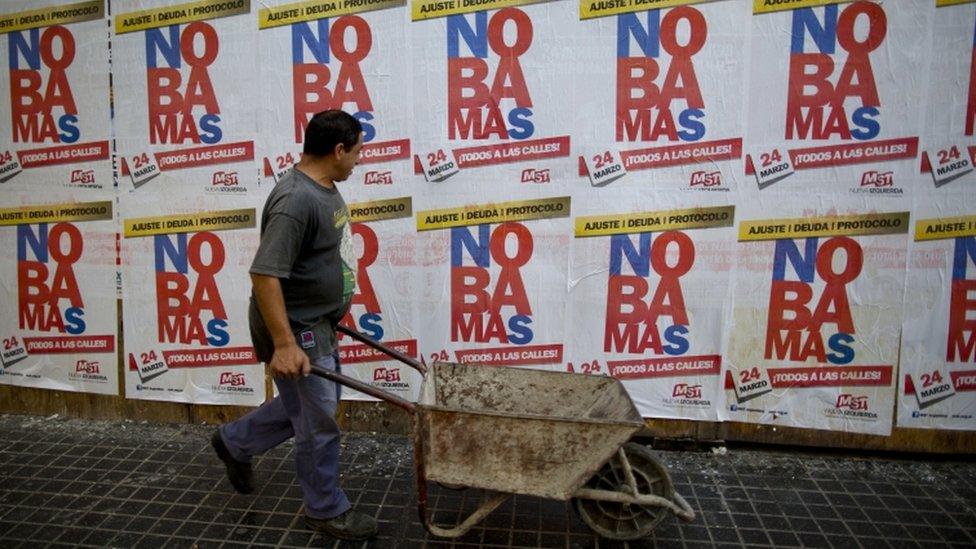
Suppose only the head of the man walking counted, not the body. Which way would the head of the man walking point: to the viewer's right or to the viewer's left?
to the viewer's right

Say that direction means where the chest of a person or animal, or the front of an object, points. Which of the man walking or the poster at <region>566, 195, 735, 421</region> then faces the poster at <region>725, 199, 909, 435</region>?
the man walking

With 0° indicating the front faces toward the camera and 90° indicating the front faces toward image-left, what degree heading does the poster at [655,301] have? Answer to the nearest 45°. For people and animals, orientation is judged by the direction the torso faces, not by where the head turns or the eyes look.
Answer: approximately 0°

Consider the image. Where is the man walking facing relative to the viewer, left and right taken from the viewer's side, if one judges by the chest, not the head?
facing to the right of the viewer

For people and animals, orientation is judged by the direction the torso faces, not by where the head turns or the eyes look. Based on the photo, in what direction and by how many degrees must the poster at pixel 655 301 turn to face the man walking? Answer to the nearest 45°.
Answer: approximately 45° to its right

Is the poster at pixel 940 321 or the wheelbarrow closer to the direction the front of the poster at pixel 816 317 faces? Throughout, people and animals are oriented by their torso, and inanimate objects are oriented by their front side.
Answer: the wheelbarrow

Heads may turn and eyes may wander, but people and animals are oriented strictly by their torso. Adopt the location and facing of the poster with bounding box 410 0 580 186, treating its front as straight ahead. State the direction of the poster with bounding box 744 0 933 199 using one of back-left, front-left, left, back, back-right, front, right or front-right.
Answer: left

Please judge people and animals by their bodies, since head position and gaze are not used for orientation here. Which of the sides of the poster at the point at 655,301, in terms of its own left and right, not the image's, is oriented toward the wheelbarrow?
front

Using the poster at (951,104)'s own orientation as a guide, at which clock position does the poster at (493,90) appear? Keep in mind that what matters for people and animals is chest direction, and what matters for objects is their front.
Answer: the poster at (493,90) is roughly at 2 o'clock from the poster at (951,104).
